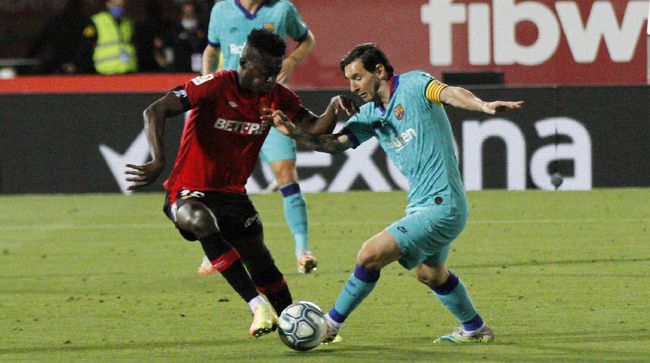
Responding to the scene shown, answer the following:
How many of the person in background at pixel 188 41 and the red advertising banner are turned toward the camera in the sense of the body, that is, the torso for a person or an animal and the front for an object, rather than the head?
2

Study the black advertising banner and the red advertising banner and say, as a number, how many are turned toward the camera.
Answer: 2

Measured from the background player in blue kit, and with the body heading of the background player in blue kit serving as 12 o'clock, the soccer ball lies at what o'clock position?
The soccer ball is roughly at 12 o'clock from the background player in blue kit.

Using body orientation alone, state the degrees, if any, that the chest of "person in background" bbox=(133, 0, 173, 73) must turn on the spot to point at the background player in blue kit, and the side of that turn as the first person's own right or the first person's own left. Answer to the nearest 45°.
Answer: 0° — they already face them

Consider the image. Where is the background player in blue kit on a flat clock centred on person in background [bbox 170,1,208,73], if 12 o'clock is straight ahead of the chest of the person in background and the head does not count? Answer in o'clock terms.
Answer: The background player in blue kit is roughly at 12 o'clock from the person in background.

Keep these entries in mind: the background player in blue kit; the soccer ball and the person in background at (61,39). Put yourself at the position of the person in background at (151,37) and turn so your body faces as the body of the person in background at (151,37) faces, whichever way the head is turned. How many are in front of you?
2

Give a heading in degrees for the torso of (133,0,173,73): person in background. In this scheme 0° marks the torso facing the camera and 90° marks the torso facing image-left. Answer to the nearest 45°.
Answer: approximately 0°

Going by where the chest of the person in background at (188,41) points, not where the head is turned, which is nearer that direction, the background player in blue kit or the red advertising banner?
the background player in blue kit
